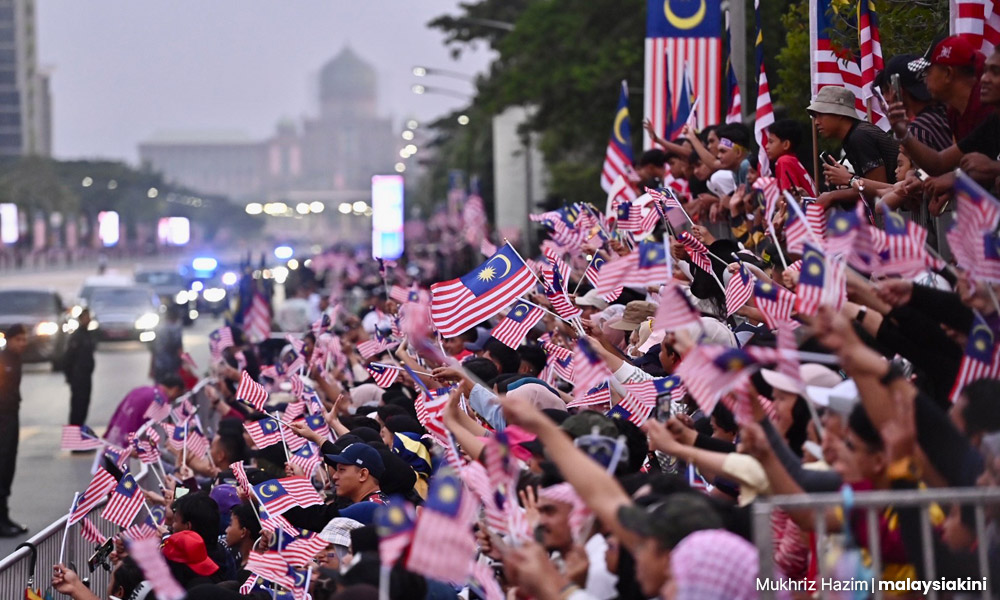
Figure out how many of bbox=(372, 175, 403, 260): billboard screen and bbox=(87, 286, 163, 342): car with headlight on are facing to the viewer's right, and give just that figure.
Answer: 0

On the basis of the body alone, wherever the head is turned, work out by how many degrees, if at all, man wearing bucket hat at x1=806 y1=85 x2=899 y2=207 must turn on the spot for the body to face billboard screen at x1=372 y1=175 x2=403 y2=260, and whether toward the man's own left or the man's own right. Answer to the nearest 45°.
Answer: approximately 90° to the man's own right

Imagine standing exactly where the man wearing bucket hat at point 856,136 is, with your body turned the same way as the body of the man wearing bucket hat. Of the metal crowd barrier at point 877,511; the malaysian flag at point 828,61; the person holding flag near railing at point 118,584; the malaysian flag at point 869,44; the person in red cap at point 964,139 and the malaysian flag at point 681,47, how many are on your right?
3

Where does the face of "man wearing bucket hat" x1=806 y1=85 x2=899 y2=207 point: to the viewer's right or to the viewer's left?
to the viewer's left

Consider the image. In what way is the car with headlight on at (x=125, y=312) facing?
toward the camera

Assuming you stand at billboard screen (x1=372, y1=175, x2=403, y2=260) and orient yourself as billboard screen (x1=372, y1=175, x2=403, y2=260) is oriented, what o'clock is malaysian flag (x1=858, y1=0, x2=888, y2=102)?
The malaysian flag is roughly at 12 o'clock from the billboard screen.

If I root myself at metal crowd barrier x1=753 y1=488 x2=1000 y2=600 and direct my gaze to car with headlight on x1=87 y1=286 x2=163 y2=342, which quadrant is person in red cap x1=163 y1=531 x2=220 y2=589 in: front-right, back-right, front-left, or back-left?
front-left

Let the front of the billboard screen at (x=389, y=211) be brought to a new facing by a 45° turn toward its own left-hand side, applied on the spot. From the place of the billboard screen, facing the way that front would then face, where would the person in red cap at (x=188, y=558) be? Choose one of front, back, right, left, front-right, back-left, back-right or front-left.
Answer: front-right

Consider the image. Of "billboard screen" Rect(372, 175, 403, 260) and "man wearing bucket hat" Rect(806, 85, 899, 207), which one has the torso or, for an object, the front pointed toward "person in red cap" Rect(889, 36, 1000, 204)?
the billboard screen

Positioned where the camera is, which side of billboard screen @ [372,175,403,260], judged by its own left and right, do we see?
front

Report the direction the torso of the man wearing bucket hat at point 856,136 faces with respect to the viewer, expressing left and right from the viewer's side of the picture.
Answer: facing to the left of the viewer
